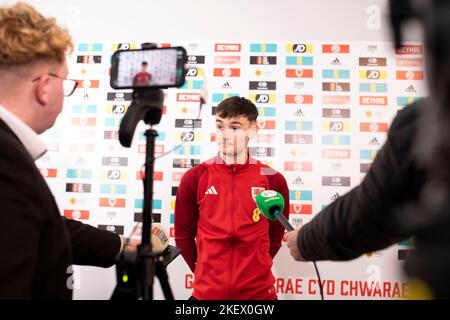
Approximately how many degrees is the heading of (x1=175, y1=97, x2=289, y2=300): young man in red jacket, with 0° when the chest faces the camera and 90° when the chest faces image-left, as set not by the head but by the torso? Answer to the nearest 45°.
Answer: approximately 0°
